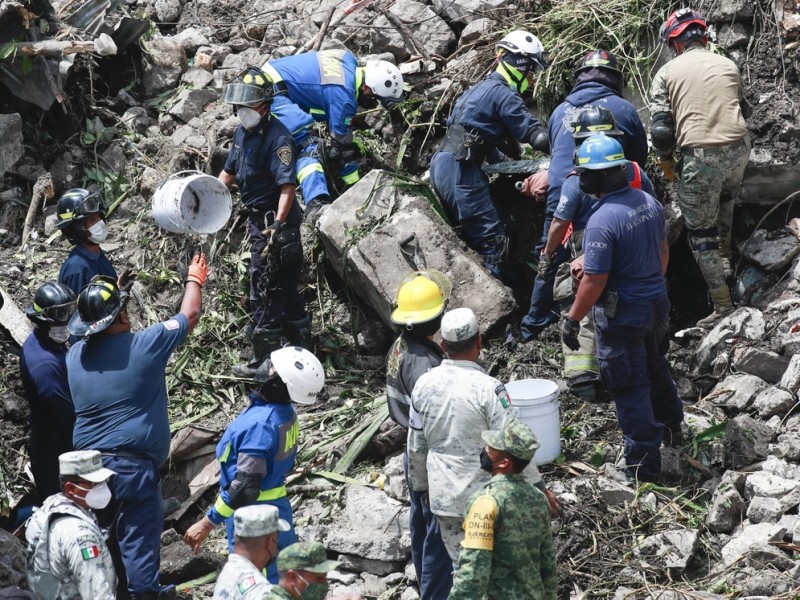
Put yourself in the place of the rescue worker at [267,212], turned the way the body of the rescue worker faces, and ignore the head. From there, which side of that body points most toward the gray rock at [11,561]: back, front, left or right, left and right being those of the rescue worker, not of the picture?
front

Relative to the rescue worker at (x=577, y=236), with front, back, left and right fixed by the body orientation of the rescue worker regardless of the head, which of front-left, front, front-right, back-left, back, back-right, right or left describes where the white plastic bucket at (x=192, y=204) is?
front-left

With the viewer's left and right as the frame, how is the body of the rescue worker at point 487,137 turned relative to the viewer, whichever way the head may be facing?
facing to the right of the viewer

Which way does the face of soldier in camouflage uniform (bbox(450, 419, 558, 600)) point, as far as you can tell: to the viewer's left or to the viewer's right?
to the viewer's left

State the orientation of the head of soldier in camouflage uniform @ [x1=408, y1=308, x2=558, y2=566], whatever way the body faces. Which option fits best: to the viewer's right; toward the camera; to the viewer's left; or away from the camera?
away from the camera

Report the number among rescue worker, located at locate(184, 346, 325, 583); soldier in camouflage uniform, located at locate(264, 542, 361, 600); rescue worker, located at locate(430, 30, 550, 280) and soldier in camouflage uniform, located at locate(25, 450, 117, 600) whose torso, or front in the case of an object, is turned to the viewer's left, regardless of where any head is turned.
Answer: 1

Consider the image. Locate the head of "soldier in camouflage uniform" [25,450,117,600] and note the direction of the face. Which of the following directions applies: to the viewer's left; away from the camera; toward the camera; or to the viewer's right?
to the viewer's right

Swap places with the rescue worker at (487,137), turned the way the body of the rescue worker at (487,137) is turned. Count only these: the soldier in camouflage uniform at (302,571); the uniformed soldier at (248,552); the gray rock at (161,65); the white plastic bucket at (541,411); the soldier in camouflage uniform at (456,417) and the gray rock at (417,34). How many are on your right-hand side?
4

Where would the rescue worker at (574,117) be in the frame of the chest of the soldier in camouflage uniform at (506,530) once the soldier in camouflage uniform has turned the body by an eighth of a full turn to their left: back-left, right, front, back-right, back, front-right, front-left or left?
right

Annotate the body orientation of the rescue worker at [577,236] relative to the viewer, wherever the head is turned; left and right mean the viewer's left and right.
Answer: facing away from the viewer and to the left of the viewer
